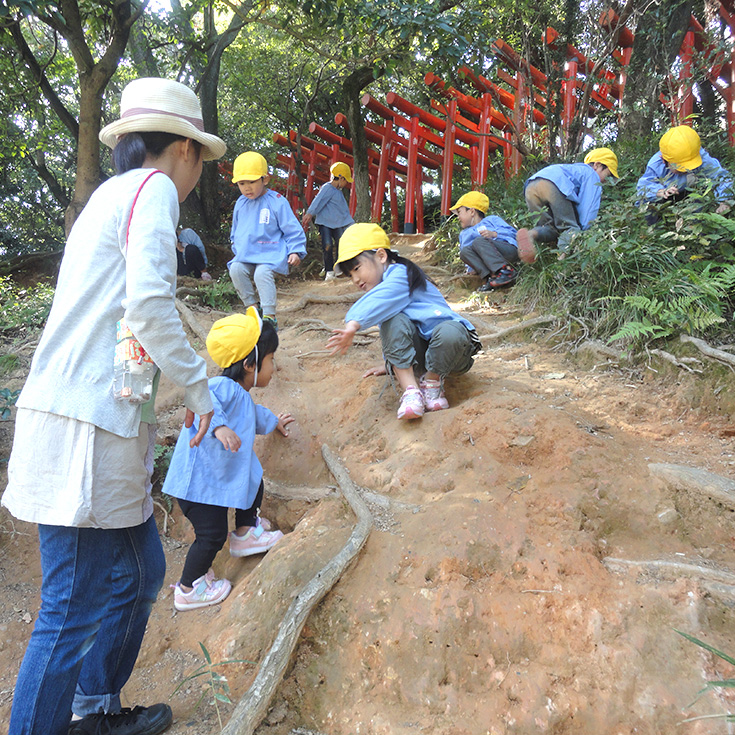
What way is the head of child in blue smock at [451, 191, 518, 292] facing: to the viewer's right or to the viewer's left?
to the viewer's left

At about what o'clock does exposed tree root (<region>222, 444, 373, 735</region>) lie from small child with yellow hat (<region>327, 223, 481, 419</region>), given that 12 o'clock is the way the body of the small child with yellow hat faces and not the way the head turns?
The exposed tree root is roughly at 11 o'clock from the small child with yellow hat.

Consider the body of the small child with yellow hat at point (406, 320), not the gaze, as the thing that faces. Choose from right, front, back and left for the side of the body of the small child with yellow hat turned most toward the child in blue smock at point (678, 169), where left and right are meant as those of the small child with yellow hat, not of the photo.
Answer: back

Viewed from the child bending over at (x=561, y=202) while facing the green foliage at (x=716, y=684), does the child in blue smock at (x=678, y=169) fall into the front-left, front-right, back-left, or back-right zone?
front-left

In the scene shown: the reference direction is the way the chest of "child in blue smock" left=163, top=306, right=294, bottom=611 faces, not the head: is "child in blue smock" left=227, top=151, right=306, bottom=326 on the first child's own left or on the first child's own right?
on the first child's own left

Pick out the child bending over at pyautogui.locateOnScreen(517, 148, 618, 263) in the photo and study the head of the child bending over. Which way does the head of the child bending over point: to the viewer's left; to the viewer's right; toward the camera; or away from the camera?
to the viewer's right

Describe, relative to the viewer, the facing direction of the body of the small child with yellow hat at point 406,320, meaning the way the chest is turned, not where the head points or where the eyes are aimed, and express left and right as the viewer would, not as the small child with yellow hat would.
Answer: facing the viewer and to the left of the viewer

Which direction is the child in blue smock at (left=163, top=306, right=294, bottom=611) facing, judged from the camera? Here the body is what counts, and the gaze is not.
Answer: to the viewer's right

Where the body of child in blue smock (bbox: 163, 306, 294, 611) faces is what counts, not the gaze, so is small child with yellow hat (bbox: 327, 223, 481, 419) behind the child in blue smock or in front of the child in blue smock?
in front

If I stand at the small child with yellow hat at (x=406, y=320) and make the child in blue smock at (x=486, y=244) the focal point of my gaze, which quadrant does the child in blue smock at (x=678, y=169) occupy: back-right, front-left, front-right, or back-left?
front-right

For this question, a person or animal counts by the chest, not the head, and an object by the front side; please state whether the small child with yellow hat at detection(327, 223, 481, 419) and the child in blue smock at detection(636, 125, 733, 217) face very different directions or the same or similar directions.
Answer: same or similar directions
